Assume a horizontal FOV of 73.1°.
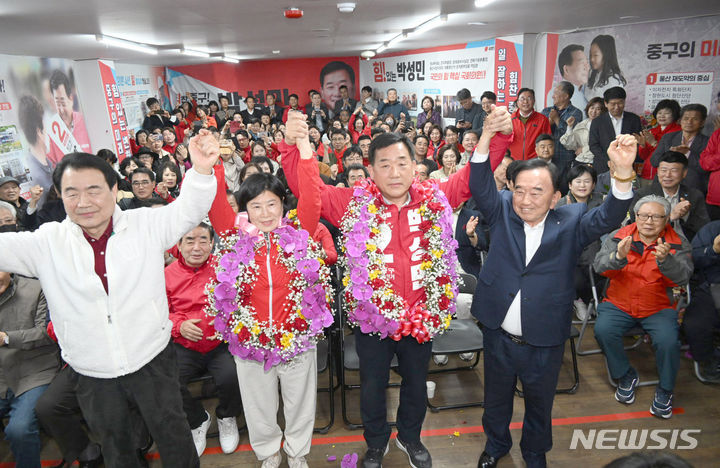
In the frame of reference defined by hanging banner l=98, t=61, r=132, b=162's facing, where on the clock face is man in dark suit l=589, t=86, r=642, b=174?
The man in dark suit is roughly at 12 o'clock from the hanging banner.

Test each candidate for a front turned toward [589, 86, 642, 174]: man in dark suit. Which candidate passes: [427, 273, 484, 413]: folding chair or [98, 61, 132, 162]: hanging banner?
the hanging banner

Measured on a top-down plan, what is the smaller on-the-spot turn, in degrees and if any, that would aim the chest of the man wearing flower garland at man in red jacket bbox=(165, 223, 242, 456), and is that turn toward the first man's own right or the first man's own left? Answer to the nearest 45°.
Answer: approximately 90° to the first man's own right

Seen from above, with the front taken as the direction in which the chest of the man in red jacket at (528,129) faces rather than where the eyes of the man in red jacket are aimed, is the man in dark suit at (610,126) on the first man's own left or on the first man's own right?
on the first man's own left

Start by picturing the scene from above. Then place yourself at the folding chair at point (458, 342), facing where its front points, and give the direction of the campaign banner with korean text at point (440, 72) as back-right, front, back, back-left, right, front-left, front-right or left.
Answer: back

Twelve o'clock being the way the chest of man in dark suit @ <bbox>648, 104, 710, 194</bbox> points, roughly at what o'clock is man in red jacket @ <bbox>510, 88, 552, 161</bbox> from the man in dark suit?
The man in red jacket is roughly at 2 o'clock from the man in dark suit.

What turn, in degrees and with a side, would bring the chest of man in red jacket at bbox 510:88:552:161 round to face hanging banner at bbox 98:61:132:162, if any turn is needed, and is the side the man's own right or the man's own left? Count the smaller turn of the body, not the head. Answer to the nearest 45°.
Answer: approximately 90° to the man's own right

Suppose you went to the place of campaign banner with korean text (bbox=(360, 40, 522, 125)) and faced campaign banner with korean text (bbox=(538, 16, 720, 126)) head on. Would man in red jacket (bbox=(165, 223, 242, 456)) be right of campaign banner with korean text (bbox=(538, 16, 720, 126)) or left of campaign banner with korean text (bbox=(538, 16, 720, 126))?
right

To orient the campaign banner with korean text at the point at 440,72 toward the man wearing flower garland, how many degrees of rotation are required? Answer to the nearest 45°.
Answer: approximately 45° to its left

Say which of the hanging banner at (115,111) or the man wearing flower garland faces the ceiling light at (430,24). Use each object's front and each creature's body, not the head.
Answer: the hanging banner

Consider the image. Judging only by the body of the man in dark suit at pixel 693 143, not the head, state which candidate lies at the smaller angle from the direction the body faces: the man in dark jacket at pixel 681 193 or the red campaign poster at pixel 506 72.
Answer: the man in dark jacket

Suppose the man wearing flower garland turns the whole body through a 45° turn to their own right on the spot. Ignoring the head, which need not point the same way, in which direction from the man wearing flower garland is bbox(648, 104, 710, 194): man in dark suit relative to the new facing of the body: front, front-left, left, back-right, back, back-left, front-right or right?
back
